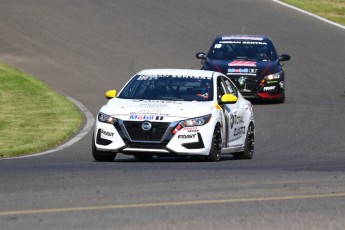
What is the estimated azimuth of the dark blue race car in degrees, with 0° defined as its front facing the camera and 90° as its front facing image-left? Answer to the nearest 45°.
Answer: approximately 0°

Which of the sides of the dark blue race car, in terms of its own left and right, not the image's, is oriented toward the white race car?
front
